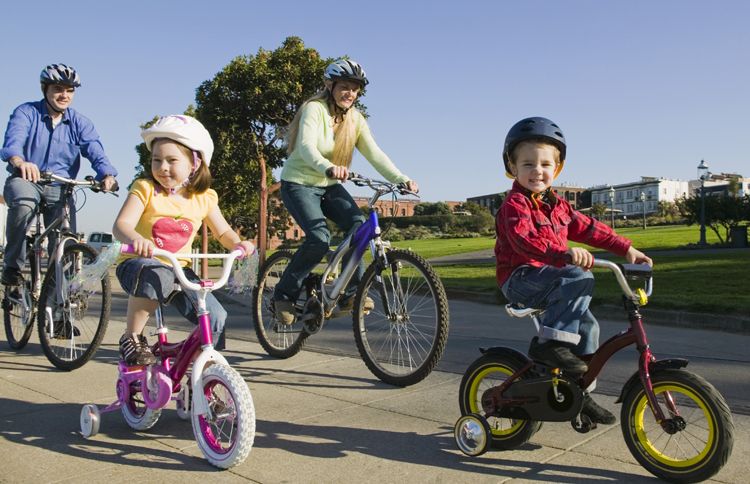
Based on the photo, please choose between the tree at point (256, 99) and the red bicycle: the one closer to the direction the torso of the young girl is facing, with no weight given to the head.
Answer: the red bicycle

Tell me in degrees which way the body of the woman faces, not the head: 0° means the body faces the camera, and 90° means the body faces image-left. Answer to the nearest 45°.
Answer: approximately 315°

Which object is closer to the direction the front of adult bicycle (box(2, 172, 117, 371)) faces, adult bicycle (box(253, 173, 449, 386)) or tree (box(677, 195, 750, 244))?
the adult bicycle

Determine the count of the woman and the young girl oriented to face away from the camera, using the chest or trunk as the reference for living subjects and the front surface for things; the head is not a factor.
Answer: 0

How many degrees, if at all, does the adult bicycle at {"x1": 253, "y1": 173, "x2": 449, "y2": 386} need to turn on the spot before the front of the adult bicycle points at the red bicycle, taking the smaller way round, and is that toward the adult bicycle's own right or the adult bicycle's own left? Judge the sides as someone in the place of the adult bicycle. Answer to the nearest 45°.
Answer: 0° — it already faces it

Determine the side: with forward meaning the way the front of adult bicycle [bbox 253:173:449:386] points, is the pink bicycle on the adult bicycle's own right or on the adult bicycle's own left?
on the adult bicycle's own right

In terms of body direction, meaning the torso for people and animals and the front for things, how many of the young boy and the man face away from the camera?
0

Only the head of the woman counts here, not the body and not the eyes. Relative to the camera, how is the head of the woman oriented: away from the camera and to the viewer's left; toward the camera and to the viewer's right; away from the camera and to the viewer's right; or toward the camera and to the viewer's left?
toward the camera and to the viewer's right

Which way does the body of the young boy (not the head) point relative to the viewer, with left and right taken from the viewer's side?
facing the viewer and to the right of the viewer

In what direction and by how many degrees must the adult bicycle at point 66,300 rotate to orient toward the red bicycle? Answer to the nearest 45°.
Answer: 0° — it already faces it

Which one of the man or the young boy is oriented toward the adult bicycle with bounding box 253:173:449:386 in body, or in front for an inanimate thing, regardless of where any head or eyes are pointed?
the man
